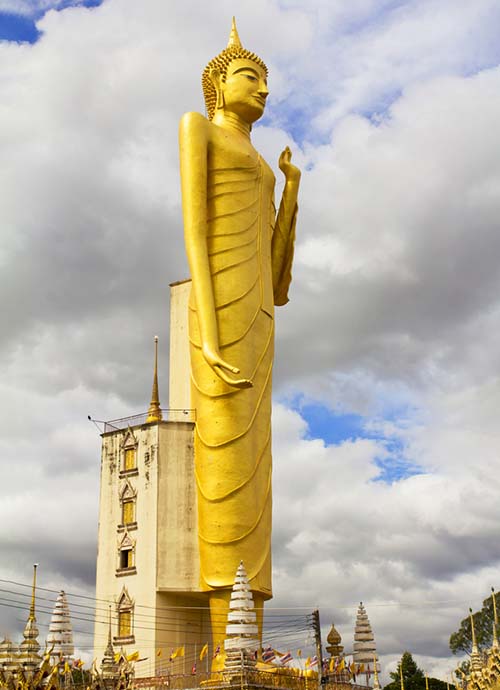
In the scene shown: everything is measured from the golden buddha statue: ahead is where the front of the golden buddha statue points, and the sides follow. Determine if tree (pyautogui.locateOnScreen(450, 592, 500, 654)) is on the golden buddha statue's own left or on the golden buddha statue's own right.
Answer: on the golden buddha statue's own left

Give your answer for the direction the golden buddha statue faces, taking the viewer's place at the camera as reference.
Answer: facing the viewer and to the right of the viewer

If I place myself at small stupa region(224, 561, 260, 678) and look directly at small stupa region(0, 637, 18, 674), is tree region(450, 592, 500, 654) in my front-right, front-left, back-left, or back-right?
back-right
